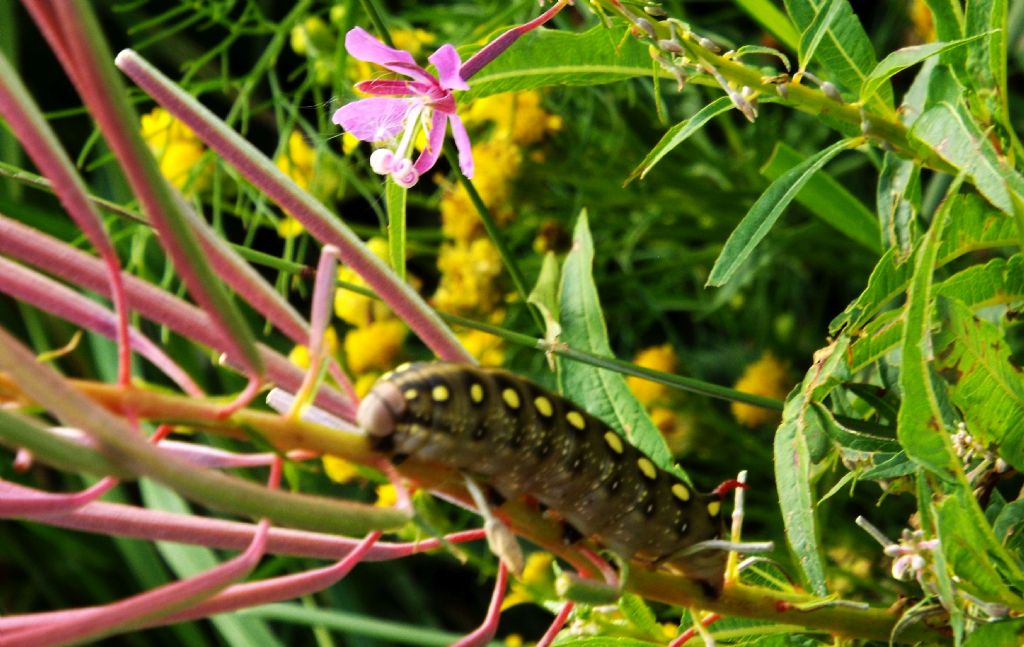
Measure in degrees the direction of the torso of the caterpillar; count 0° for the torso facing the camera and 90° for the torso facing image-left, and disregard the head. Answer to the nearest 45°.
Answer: approximately 90°

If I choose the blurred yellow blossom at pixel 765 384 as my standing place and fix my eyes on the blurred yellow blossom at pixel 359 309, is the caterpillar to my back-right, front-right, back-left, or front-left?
front-left
